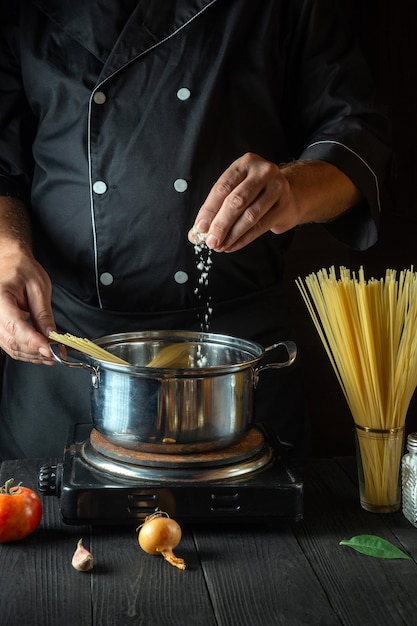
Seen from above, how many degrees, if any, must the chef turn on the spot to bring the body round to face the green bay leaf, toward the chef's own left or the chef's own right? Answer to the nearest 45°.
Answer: approximately 45° to the chef's own left

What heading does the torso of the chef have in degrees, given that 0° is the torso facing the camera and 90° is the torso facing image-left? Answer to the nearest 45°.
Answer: approximately 0°

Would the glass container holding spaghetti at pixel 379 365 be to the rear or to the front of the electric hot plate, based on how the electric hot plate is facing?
to the rear

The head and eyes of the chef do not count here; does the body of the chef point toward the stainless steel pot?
yes

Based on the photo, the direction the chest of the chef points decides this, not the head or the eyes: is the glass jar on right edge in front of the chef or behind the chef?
in front
